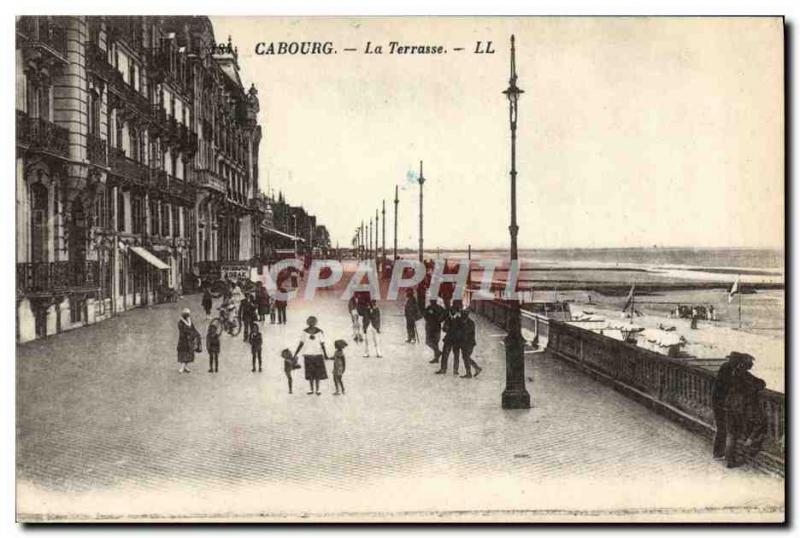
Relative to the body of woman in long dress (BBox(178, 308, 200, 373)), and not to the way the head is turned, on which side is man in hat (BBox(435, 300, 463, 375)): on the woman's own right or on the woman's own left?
on the woman's own left

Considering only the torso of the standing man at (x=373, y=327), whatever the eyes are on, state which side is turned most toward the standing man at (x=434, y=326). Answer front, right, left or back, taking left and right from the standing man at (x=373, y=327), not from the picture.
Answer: left

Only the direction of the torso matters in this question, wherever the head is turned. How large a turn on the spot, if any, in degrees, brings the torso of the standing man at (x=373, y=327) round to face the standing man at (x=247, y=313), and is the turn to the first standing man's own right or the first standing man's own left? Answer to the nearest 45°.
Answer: approximately 90° to the first standing man's own right
